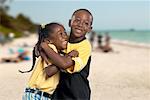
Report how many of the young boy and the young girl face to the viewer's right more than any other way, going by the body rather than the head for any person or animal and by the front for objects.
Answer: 1

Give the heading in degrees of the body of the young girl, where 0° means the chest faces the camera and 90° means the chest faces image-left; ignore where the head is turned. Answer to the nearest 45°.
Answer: approximately 270°

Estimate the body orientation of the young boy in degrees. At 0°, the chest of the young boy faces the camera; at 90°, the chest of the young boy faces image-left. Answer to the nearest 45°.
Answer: approximately 45°

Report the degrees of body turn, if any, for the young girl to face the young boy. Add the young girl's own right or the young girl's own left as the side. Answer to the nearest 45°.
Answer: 0° — they already face them

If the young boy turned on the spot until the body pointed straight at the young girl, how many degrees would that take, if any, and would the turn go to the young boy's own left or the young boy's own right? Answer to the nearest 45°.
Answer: approximately 45° to the young boy's own right

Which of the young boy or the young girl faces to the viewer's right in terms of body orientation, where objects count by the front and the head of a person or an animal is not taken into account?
the young girl
